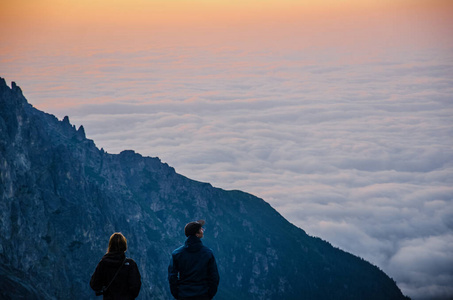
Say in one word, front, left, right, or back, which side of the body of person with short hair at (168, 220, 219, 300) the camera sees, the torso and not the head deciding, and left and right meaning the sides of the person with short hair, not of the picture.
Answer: back

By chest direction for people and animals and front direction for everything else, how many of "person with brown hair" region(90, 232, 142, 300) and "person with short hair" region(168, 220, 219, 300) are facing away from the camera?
2

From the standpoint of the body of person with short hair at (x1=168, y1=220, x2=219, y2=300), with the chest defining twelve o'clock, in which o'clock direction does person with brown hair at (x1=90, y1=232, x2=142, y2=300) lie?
person with brown hair at (x1=90, y1=232, x2=142, y2=300) is roughly at 8 o'clock from person with short hair at (x1=168, y1=220, x2=219, y2=300).

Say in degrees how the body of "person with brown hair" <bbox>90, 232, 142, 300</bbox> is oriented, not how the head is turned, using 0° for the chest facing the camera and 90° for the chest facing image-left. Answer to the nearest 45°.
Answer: approximately 180°

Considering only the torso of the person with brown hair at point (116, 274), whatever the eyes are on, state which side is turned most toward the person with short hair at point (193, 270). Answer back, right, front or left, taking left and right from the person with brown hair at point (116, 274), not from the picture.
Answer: right

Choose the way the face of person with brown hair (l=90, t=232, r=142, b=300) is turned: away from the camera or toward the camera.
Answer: away from the camera
